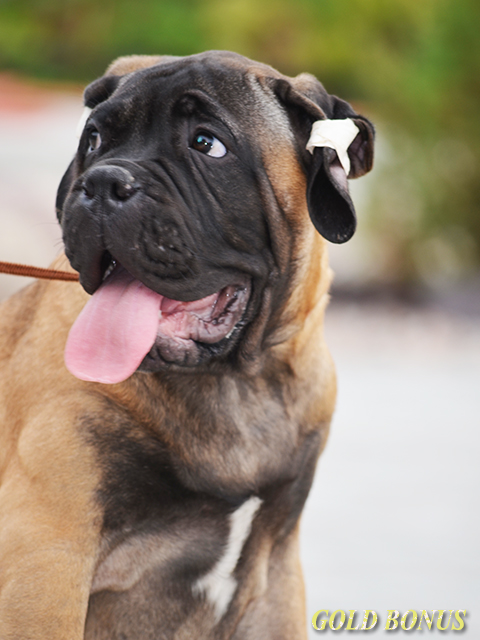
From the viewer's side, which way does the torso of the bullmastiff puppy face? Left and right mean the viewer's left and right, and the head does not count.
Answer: facing the viewer and to the right of the viewer
